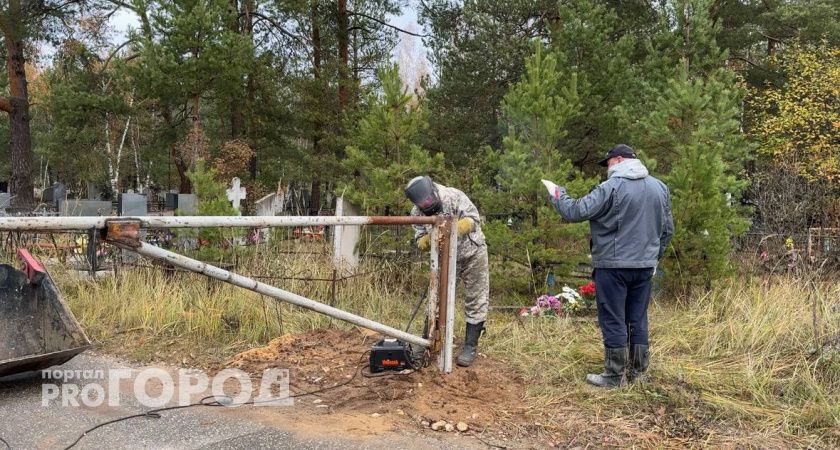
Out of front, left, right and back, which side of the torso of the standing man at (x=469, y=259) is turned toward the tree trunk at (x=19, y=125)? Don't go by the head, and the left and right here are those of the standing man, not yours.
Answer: right

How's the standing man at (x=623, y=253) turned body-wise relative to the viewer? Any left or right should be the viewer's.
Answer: facing away from the viewer and to the left of the viewer

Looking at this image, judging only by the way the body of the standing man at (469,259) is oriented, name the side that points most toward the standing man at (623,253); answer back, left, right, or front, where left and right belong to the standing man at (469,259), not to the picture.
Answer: left

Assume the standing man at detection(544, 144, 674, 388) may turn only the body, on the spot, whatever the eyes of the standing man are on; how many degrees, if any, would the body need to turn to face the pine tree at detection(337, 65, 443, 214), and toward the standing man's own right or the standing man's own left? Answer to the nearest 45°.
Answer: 0° — they already face it

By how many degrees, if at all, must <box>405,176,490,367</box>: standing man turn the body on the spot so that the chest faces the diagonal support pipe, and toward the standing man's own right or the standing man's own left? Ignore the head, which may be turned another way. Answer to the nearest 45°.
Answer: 0° — they already face it

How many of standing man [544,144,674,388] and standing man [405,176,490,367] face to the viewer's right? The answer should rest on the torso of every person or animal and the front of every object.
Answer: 0

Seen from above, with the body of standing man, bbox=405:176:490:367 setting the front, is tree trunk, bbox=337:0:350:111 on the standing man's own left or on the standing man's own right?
on the standing man's own right

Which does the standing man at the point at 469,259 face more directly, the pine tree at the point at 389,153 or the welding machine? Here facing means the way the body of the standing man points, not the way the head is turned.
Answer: the welding machine

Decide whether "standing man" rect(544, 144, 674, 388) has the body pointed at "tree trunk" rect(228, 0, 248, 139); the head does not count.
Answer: yes

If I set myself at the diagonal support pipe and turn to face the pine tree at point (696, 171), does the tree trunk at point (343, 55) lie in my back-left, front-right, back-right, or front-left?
front-left

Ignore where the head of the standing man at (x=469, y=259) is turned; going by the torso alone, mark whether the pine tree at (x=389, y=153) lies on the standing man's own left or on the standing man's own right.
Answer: on the standing man's own right

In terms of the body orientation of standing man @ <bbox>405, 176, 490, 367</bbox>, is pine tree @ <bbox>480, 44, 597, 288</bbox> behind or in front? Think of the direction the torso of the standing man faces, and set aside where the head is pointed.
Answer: behind

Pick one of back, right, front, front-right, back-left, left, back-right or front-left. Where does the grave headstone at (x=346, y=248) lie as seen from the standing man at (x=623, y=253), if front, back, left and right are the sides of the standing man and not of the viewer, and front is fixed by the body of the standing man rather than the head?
front

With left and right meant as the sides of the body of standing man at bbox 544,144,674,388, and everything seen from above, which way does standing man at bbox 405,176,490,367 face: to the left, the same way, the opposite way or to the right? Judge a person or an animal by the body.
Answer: to the left

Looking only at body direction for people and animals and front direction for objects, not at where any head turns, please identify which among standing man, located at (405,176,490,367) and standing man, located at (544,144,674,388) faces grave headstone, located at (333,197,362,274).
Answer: standing man, located at (544,144,674,388)
